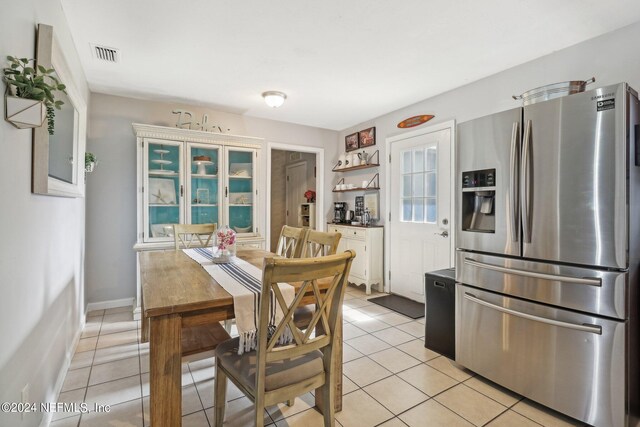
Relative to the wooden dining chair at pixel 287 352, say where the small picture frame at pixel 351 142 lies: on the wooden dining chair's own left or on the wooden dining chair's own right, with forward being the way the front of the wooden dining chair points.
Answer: on the wooden dining chair's own right

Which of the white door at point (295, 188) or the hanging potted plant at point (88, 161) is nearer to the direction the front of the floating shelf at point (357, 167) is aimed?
the hanging potted plant

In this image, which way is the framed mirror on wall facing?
to the viewer's right

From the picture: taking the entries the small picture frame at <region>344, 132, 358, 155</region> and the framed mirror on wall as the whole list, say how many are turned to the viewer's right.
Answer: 1

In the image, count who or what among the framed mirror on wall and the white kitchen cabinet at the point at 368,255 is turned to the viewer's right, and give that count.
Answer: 1

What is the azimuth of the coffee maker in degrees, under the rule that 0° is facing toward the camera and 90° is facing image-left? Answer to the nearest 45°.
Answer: approximately 45°

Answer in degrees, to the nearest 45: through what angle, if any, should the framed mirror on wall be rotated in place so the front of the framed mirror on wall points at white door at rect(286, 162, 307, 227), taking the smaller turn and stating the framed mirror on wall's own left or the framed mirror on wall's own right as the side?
approximately 45° to the framed mirror on wall's own left

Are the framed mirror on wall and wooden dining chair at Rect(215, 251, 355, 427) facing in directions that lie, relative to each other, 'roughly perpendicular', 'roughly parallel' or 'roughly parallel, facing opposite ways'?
roughly perpendicular
